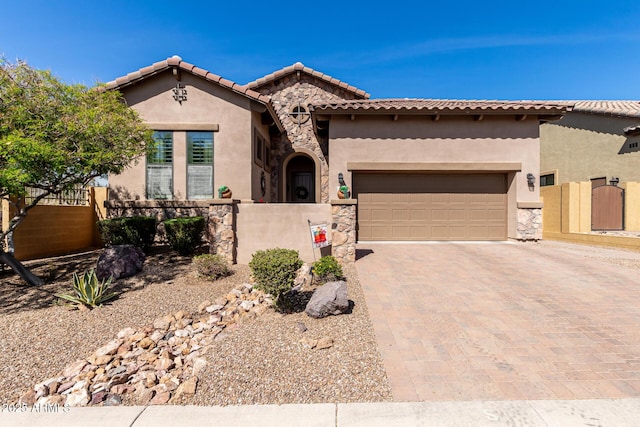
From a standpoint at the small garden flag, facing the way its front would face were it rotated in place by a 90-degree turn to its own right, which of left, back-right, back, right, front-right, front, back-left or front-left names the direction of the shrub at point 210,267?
front

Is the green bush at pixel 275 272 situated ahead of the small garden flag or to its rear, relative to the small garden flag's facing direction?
ahead

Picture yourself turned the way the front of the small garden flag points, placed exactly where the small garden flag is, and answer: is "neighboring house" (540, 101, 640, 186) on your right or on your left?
on your left

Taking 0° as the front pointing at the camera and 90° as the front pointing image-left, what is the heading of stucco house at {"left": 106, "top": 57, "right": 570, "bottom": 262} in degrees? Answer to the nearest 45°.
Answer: approximately 0°

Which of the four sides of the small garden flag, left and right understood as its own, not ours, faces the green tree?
right

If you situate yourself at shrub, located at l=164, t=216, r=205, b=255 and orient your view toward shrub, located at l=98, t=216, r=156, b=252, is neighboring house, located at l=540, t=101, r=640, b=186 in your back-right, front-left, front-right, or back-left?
back-right

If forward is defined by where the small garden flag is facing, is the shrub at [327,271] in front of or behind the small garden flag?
in front

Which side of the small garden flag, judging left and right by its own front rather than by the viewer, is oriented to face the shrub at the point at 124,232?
right

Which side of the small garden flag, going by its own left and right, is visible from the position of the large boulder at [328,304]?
front

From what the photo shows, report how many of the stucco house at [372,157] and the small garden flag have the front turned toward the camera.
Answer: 2
